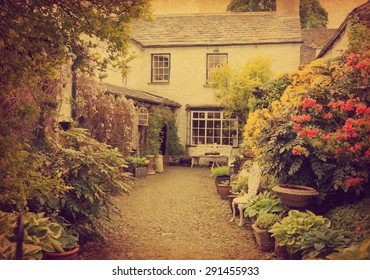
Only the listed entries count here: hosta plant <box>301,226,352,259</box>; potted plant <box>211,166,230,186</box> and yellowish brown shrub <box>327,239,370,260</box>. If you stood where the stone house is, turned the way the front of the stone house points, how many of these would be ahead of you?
3

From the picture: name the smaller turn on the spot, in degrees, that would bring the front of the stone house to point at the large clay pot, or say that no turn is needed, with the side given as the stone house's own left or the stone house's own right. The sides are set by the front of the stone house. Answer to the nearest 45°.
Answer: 0° — it already faces it

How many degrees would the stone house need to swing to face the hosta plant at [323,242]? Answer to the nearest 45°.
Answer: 0° — it already faces it

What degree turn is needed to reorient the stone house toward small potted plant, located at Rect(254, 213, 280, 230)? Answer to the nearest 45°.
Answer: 0° — it already faces it

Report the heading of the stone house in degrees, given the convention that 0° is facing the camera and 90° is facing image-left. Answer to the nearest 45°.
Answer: approximately 0°
